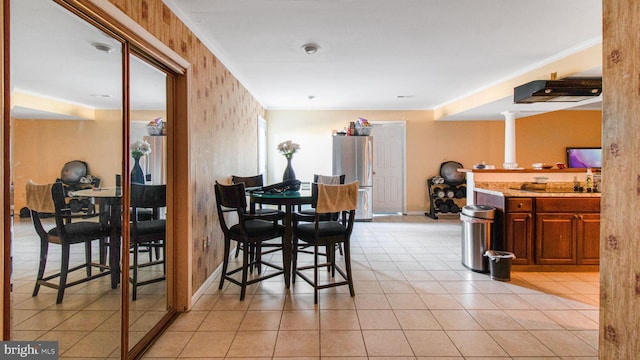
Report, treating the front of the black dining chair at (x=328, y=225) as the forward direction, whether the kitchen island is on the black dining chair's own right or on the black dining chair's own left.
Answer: on the black dining chair's own right

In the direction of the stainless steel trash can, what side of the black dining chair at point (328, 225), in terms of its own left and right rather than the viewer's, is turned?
right

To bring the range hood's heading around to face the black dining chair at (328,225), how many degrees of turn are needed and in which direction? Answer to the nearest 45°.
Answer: approximately 45° to its right

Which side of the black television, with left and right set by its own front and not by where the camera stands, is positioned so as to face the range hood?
front

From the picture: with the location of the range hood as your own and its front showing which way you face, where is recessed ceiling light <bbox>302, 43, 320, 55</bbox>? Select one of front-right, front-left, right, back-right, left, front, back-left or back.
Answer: front-right

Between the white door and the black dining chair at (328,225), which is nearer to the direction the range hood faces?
the black dining chair

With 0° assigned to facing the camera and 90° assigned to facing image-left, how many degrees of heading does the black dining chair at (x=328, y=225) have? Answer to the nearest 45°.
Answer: approximately 135°

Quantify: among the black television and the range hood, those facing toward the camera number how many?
2

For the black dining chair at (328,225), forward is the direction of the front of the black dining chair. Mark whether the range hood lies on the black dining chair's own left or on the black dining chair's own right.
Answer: on the black dining chair's own right
